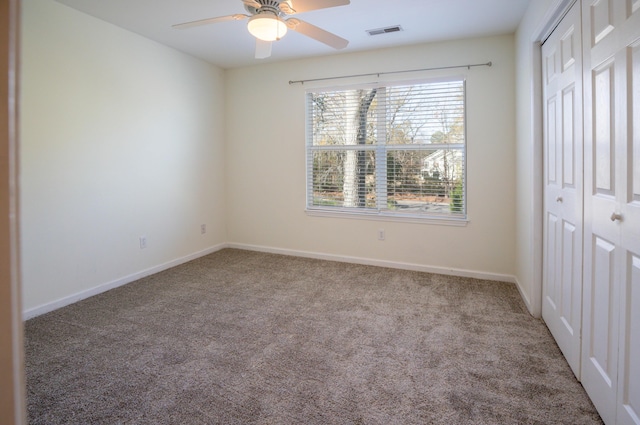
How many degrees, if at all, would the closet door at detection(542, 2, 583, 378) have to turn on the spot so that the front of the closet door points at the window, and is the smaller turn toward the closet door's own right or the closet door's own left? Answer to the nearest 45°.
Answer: approximately 45° to the closet door's own right

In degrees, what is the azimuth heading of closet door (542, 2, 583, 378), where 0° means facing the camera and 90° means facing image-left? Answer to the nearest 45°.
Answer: approximately 90°

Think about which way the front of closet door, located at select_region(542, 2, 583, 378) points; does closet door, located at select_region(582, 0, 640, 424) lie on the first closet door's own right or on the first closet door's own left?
on the first closet door's own left

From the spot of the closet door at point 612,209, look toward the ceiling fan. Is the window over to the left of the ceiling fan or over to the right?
right

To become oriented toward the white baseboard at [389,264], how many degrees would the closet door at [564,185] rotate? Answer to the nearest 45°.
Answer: approximately 45° to its right

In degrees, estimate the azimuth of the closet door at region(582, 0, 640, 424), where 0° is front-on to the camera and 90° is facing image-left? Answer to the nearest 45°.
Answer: approximately 90°

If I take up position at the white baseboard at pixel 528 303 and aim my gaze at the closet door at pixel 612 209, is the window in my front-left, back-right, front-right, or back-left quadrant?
back-right

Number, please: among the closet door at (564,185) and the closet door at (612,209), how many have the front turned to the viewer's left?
2

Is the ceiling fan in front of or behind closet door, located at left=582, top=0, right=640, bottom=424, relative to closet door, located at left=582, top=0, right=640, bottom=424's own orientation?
in front

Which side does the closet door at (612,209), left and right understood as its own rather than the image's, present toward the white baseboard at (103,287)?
front
